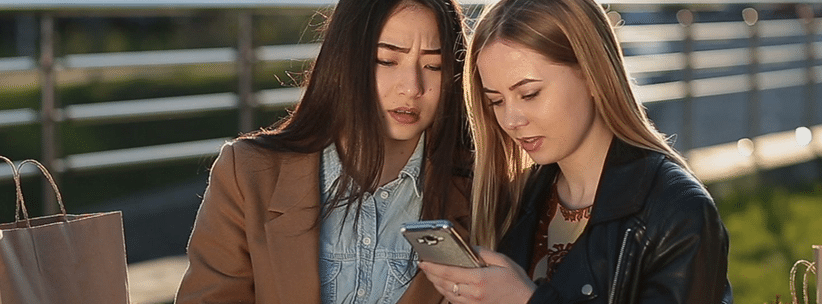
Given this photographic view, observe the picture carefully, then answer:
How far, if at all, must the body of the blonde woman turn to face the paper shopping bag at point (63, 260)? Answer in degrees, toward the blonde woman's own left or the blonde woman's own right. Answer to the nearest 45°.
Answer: approximately 45° to the blonde woman's own right

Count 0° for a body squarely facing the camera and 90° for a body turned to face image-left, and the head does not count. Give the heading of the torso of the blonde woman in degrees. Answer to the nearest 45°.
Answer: approximately 45°

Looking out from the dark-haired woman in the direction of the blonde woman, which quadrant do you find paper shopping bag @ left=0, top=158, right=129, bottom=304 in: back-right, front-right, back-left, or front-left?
back-right

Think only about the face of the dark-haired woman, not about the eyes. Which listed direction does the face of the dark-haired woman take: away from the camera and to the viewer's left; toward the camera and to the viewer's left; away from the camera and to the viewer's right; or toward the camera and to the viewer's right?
toward the camera and to the viewer's right

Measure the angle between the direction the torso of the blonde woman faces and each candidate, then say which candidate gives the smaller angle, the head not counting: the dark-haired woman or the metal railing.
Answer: the dark-haired woman

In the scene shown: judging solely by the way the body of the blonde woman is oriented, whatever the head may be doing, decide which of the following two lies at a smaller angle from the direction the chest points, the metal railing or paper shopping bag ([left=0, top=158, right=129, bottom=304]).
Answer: the paper shopping bag
